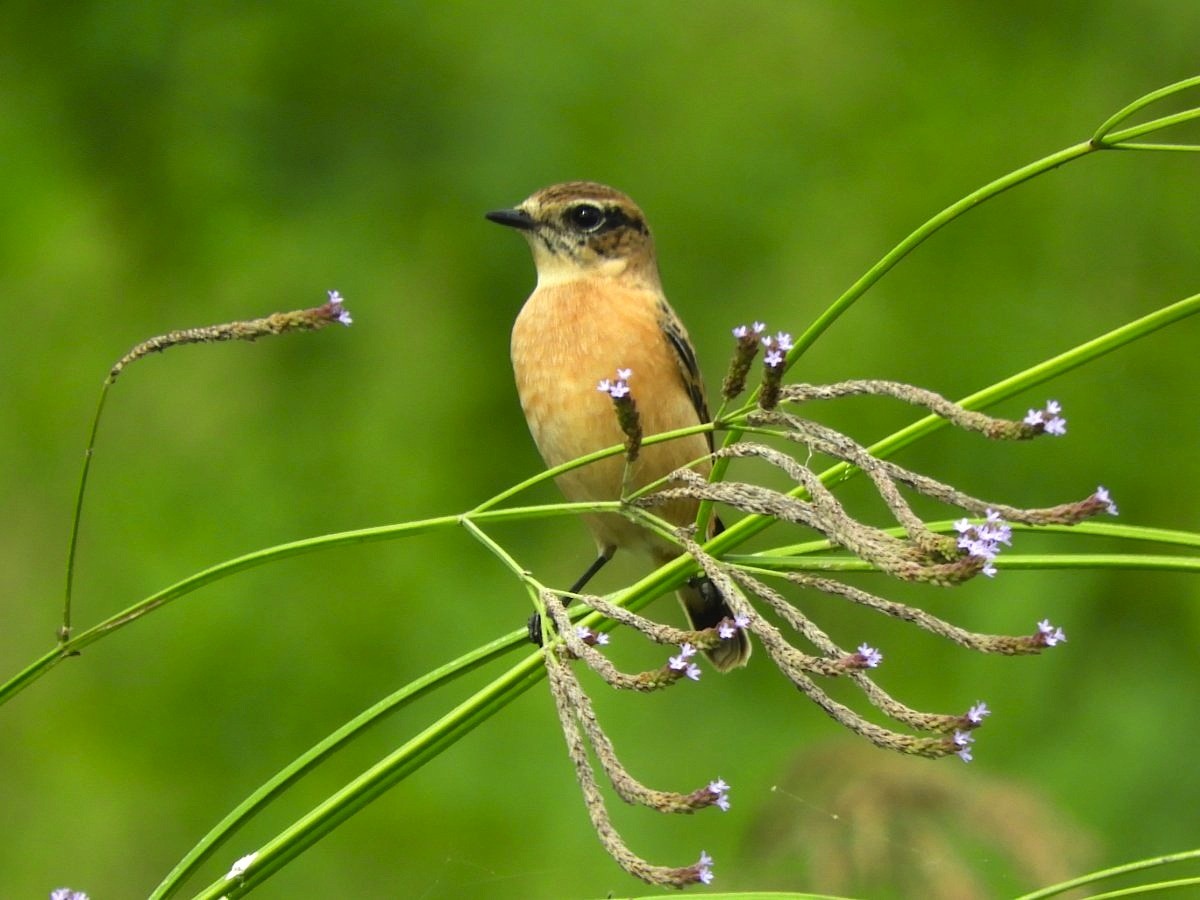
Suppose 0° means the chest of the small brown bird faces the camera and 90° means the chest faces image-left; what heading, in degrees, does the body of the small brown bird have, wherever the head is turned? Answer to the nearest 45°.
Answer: approximately 45°
